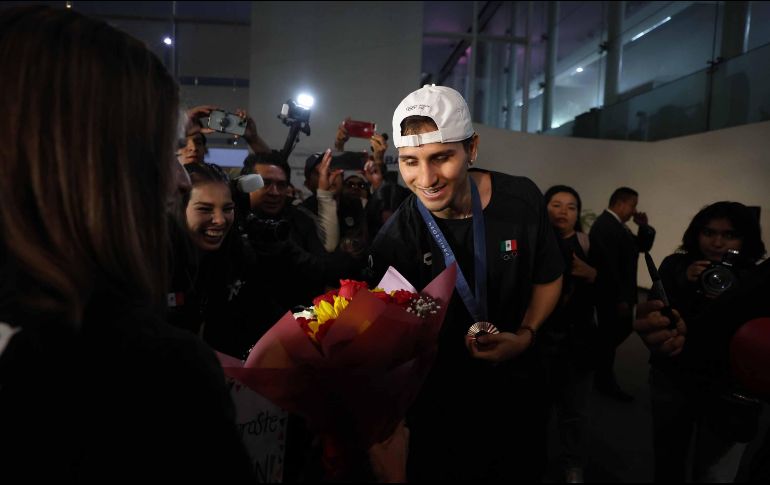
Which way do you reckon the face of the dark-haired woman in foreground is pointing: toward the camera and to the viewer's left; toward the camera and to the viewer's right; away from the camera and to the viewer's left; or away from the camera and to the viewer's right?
away from the camera and to the viewer's right

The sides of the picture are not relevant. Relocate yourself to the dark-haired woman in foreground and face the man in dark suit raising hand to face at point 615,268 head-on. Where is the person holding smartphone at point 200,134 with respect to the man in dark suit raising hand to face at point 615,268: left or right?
left

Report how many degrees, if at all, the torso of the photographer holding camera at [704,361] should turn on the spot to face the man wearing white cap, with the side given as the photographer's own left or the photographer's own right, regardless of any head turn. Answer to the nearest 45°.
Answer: approximately 45° to the photographer's own right

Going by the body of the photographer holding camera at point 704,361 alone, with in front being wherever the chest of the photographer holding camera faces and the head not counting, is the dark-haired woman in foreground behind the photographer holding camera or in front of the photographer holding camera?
in front

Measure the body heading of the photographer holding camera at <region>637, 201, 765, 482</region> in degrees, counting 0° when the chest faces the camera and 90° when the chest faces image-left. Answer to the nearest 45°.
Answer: approximately 0°

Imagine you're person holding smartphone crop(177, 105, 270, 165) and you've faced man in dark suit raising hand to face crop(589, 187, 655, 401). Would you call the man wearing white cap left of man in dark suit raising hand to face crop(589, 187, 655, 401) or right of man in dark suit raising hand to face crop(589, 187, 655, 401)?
right

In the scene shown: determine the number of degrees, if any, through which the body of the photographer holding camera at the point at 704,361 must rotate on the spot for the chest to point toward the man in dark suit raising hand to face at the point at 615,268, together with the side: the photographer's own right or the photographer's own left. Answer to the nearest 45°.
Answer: approximately 135° to the photographer's own right

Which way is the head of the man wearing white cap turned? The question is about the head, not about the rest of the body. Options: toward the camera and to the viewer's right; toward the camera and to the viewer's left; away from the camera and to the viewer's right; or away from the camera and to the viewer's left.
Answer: toward the camera and to the viewer's left

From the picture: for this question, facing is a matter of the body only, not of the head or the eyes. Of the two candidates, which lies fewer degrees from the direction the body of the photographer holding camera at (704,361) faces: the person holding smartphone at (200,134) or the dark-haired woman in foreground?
the dark-haired woman in foreground

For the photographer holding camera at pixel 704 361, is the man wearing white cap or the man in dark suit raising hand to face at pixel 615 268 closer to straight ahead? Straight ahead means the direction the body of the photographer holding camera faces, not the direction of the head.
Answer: the man wearing white cap

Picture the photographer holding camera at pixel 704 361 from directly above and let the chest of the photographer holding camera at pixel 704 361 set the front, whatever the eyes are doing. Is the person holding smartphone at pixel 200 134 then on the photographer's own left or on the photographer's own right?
on the photographer's own right

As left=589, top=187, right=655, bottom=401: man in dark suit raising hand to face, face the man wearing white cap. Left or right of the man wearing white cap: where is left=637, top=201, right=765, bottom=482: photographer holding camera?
left
